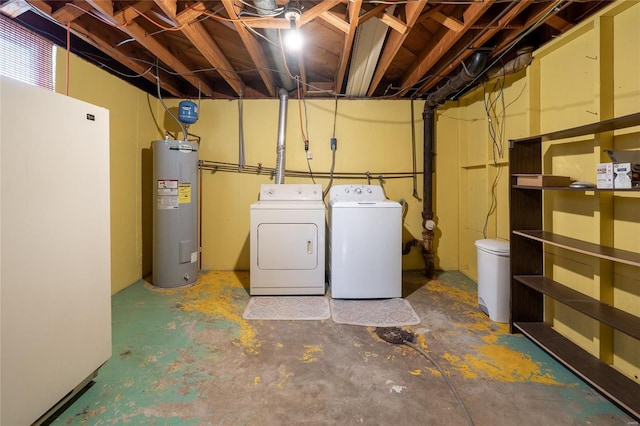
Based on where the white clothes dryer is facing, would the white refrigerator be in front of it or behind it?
in front

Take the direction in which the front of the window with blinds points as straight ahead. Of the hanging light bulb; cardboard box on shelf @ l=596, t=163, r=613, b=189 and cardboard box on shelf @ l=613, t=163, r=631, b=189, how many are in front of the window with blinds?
3

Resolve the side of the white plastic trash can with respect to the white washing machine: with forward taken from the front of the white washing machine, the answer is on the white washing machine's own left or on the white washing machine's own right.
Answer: on the white washing machine's own left

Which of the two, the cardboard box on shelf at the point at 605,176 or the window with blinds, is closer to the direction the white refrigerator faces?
the cardboard box on shelf

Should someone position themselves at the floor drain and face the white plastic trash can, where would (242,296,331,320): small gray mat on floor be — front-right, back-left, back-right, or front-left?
back-left

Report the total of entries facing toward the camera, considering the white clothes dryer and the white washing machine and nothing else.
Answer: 2

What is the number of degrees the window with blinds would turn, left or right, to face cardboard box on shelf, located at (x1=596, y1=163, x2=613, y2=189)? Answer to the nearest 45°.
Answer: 0° — it already faces it

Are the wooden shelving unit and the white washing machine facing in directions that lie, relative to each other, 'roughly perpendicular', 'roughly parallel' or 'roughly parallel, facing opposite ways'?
roughly perpendicular

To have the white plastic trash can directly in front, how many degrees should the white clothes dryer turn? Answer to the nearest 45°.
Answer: approximately 45° to its left
